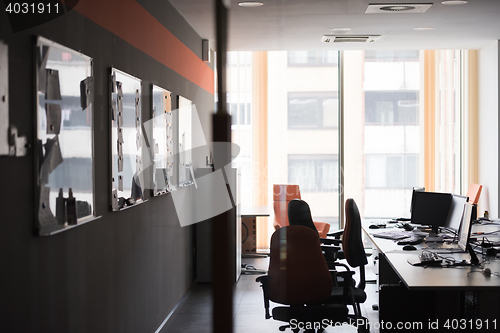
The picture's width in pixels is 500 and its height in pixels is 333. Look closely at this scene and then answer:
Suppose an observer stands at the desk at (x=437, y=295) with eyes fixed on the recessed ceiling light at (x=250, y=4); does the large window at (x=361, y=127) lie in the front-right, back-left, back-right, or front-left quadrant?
front-right

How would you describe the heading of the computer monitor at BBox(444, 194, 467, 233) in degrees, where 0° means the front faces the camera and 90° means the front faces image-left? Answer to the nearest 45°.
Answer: approximately 45°

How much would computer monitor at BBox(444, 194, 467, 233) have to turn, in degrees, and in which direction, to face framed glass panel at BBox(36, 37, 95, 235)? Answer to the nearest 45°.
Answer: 0° — it already faces it

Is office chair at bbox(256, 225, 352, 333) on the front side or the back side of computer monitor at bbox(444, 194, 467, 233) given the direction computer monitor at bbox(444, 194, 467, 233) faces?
on the front side

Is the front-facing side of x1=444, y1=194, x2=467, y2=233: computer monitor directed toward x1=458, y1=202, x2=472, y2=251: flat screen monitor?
no

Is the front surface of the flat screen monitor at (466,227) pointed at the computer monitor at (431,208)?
no

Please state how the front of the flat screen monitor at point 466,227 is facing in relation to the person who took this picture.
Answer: facing to the left of the viewer

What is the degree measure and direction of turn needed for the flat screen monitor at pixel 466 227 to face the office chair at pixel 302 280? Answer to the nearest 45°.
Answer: approximately 45° to its left

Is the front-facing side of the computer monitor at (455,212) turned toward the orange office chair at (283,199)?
no

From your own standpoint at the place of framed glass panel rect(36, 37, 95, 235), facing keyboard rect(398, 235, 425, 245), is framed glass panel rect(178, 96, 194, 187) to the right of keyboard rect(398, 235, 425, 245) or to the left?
left

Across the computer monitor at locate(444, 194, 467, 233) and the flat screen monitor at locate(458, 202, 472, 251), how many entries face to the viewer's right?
0

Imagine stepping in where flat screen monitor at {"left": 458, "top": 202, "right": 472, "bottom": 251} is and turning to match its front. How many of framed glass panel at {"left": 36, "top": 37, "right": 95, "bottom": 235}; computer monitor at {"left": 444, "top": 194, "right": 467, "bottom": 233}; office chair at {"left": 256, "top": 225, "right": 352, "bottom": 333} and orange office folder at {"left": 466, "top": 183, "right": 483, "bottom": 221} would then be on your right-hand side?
2

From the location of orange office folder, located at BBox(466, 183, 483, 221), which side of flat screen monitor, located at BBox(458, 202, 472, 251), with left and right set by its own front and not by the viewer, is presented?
right
